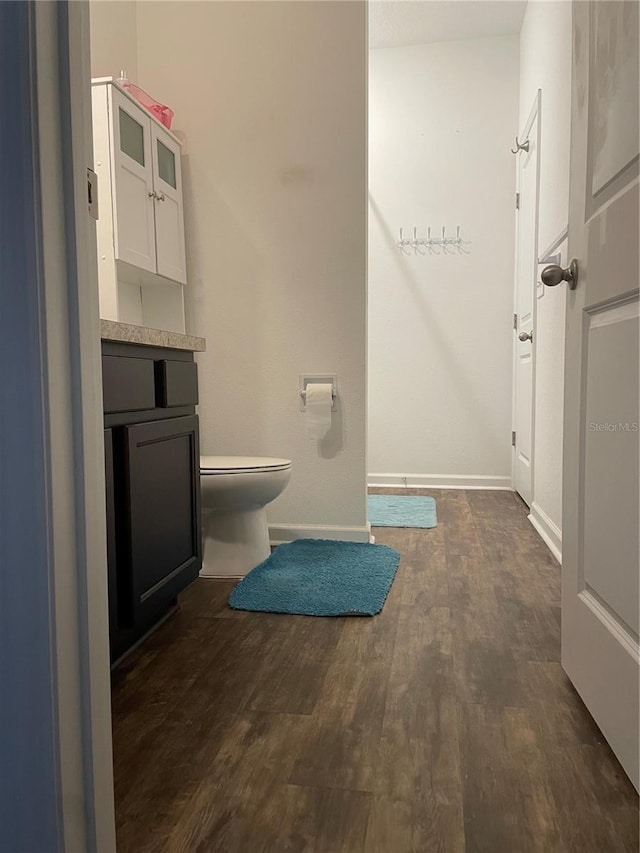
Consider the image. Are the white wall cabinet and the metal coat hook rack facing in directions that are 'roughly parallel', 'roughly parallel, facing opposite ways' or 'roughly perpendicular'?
roughly perpendicular

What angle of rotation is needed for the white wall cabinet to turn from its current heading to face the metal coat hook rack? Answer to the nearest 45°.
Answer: approximately 90° to its left

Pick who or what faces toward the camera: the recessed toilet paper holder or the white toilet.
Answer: the recessed toilet paper holder

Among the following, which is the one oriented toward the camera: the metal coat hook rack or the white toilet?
the metal coat hook rack

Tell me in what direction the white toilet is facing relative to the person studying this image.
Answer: facing to the right of the viewer

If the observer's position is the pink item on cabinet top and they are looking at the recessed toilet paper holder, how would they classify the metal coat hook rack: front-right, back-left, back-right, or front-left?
front-left

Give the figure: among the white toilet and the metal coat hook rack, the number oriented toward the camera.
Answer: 1

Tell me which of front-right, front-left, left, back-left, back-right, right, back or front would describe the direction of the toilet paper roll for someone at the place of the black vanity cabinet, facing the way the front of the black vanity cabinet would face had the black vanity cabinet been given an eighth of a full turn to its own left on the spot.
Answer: front-left

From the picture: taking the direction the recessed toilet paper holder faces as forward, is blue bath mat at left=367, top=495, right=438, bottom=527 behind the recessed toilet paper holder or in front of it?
behind

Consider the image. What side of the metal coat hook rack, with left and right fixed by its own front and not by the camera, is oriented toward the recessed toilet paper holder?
front

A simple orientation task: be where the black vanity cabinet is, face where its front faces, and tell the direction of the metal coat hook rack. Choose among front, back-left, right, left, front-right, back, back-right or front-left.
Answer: left

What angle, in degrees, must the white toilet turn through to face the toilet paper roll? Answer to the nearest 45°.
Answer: approximately 45° to its left

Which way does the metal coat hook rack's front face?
toward the camera

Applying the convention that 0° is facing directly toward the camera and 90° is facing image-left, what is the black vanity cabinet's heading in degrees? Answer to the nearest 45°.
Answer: approximately 315°

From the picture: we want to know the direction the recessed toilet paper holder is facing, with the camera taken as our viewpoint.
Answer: facing the viewer

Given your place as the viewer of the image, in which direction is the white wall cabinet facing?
facing the viewer and to the right of the viewer

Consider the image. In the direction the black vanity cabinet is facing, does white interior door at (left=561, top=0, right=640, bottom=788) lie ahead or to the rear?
ahead

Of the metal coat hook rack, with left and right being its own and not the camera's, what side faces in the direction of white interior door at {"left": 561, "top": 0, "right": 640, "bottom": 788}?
front
